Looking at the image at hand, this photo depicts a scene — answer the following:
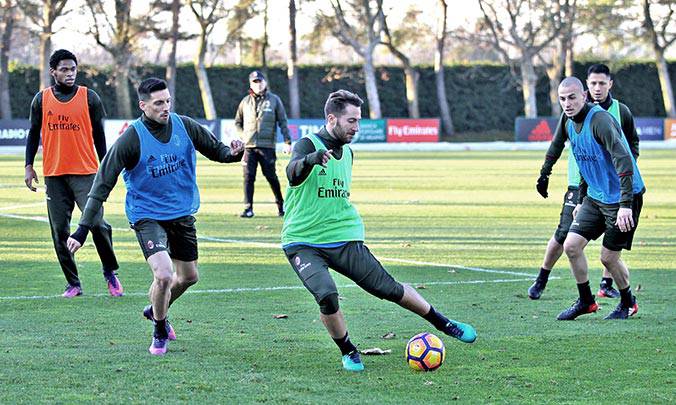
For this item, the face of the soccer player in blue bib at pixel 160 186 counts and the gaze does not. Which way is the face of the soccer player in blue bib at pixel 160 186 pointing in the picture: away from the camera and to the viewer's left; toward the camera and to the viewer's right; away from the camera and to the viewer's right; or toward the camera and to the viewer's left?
toward the camera and to the viewer's right

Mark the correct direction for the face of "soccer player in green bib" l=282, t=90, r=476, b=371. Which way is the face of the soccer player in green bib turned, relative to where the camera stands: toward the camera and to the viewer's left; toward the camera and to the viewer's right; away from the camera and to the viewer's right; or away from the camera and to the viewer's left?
toward the camera and to the viewer's right

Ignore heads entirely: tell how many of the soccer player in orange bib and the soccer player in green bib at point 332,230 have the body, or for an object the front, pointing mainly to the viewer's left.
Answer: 0

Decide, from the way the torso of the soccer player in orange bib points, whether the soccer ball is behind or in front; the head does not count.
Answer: in front

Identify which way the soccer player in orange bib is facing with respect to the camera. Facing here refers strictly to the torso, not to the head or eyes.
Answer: toward the camera

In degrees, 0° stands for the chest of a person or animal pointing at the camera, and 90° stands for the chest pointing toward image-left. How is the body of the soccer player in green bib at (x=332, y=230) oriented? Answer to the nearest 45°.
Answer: approximately 315°

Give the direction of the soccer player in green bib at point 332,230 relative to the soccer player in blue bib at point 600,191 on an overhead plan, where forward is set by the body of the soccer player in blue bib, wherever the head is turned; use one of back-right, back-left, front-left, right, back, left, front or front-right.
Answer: front

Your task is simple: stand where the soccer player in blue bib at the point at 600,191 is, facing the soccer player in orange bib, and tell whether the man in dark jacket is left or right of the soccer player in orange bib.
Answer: right

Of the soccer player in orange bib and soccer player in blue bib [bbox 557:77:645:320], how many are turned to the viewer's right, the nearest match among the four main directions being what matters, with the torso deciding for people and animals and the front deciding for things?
0

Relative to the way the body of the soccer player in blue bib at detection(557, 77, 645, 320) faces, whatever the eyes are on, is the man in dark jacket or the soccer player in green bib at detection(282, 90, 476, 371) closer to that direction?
the soccer player in green bib
